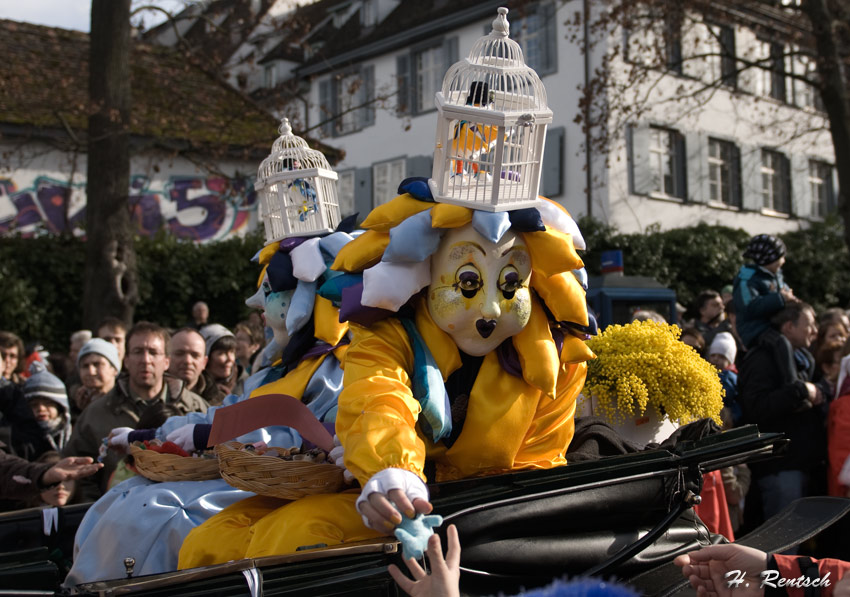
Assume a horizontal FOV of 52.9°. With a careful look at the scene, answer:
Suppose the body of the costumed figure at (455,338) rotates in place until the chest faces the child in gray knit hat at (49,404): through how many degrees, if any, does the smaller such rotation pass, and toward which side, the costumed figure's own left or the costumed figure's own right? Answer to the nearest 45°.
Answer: approximately 135° to the costumed figure's own right

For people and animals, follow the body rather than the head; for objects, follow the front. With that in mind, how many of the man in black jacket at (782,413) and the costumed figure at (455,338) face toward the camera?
1
